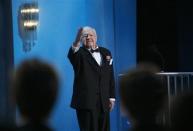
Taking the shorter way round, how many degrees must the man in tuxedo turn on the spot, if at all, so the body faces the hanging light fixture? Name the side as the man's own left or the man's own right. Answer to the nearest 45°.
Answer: approximately 180°

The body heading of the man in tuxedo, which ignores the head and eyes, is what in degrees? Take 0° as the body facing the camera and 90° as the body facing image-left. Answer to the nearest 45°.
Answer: approximately 315°
